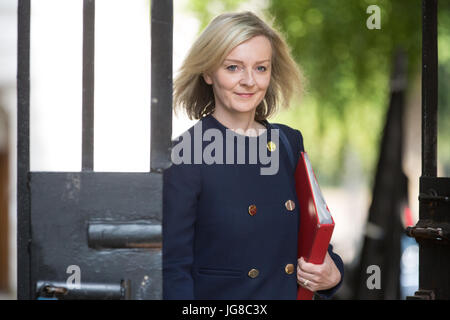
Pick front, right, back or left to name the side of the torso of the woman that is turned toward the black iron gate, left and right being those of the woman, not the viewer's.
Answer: right

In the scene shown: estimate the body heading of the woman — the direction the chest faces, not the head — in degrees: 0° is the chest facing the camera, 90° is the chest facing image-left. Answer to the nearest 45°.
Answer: approximately 315°
